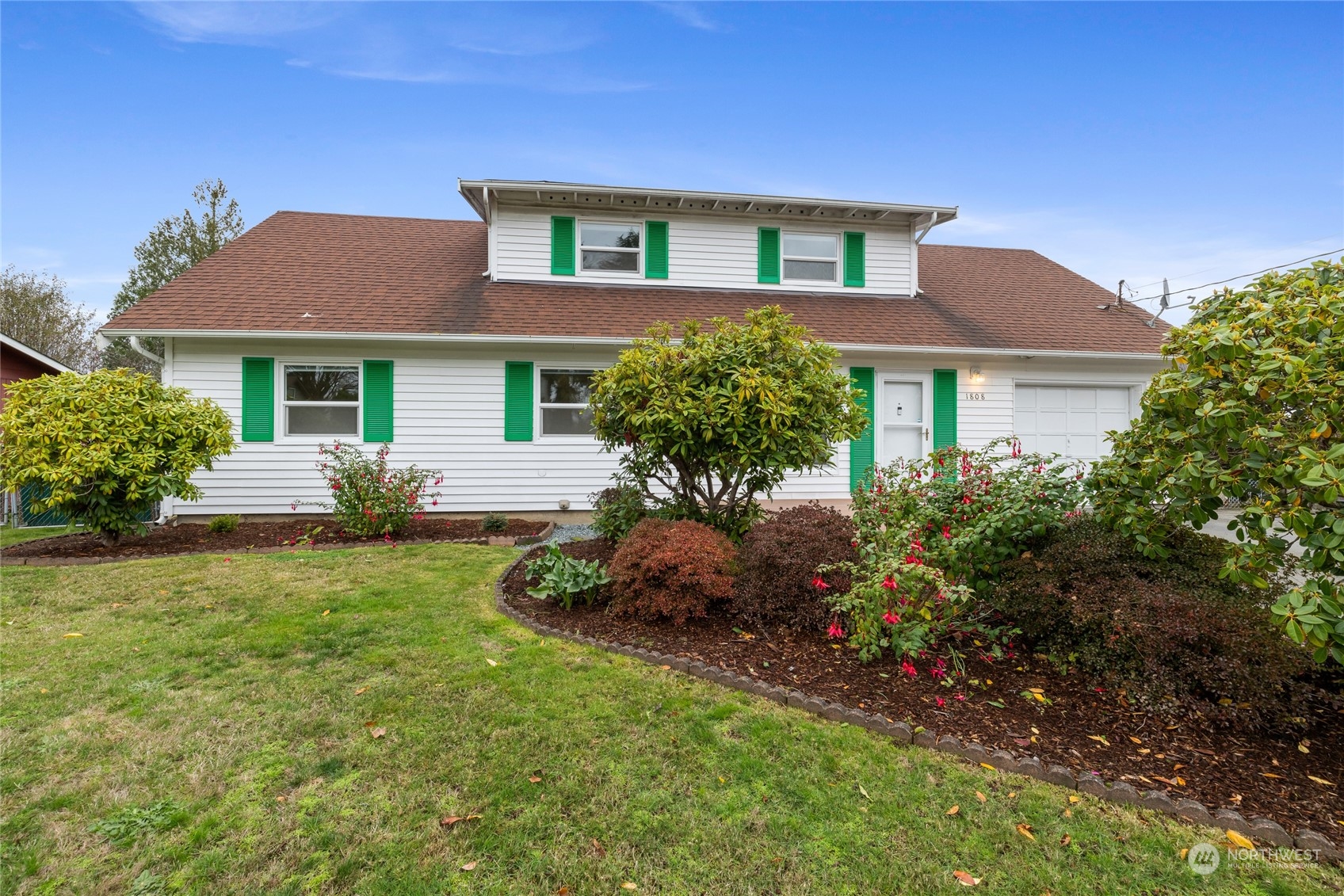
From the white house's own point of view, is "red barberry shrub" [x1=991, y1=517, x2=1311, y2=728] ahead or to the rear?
ahead

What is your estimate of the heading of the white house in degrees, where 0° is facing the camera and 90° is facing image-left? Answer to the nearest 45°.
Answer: approximately 0°

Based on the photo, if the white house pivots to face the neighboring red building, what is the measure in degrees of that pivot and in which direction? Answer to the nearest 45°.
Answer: approximately 90° to its right

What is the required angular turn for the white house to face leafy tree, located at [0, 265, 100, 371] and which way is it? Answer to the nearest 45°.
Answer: approximately 135° to its right

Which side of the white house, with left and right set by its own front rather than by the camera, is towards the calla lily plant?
front

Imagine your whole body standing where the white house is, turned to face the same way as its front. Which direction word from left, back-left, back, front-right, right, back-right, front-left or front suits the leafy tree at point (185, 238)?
back-right

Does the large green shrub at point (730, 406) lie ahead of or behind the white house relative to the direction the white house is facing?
ahead

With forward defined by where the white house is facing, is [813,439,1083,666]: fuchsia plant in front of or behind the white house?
in front

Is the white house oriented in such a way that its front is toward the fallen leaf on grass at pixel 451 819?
yes
